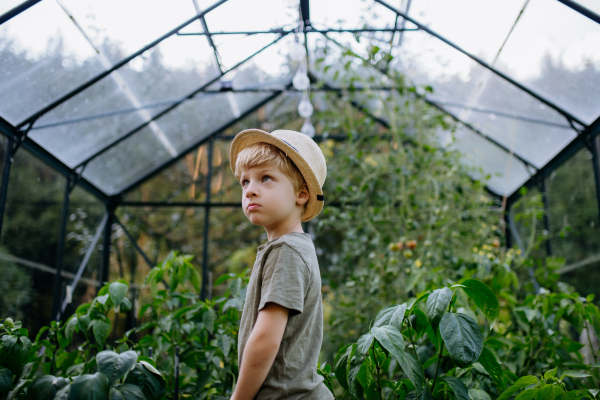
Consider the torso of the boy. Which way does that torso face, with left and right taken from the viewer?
facing to the left of the viewer

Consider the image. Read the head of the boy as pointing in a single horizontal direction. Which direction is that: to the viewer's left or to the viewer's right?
to the viewer's left
